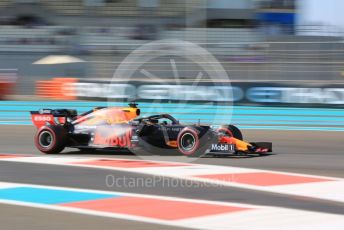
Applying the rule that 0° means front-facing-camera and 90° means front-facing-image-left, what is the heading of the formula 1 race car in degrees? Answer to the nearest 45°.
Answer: approximately 315°
